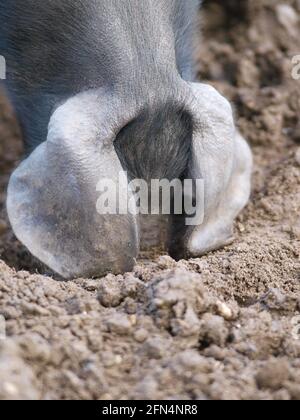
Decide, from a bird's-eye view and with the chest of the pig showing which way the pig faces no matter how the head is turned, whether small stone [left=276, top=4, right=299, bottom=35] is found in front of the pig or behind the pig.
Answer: behind

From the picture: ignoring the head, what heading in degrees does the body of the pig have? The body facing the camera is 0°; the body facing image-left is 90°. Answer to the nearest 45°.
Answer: approximately 0°
